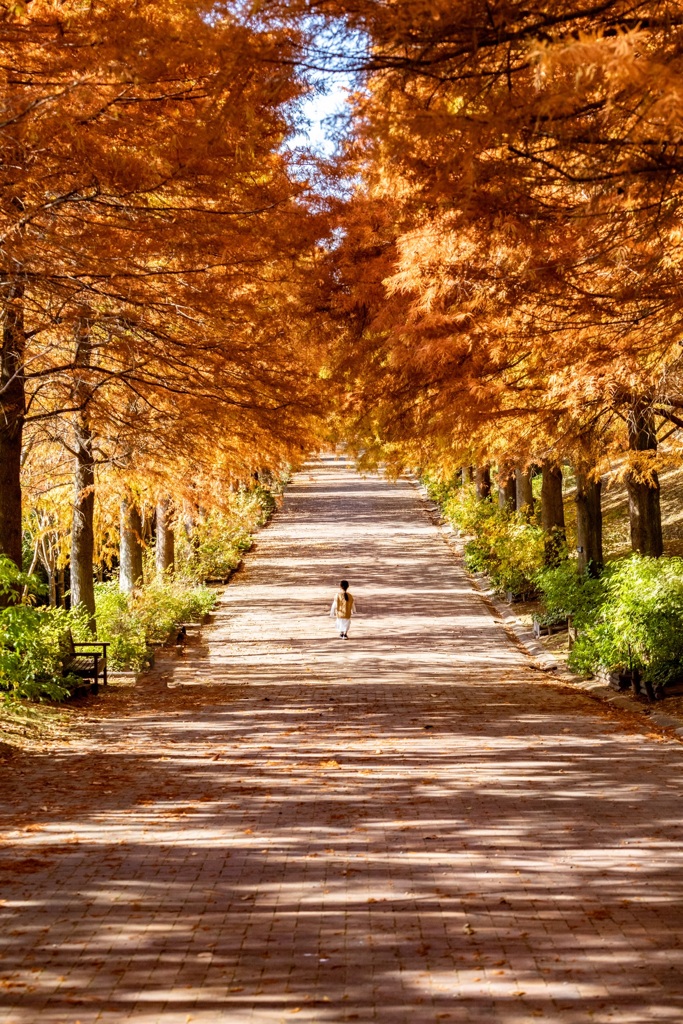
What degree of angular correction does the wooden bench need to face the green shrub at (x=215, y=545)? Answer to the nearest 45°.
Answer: approximately 90° to its left

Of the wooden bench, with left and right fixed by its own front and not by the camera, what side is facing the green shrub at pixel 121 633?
left

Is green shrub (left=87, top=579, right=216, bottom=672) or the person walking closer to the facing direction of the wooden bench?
the person walking

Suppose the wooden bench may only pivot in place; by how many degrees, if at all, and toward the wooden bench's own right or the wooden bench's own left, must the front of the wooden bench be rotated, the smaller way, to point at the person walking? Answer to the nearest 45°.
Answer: approximately 45° to the wooden bench's own left

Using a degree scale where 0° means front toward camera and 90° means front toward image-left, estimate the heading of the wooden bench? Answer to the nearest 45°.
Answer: approximately 270°

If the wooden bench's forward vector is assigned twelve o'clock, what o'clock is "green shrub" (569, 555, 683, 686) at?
The green shrub is roughly at 1 o'clock from the wooden bench.

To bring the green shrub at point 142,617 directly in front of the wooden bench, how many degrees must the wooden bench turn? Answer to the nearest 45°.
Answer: approximately 90° to its left
